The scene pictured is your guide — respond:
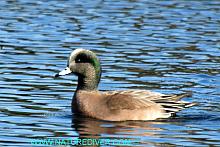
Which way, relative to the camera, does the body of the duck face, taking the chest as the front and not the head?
to the viewer's left
